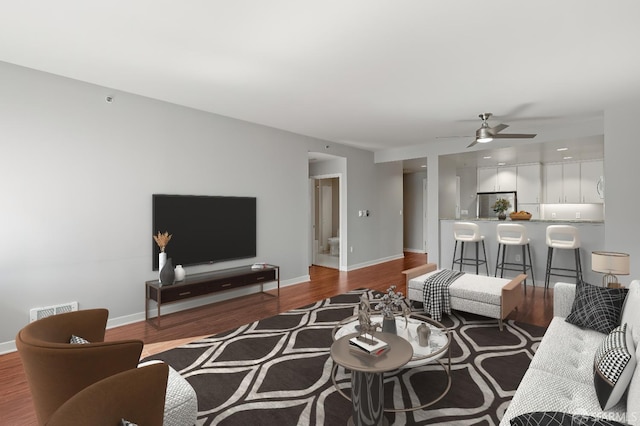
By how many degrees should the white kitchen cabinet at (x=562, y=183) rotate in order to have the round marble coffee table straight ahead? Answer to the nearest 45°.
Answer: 0° — it already faces it

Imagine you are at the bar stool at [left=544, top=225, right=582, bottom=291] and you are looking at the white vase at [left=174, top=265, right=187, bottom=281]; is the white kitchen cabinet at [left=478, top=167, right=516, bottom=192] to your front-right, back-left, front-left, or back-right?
back-right

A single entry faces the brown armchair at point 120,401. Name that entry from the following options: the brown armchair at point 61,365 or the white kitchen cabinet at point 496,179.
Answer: the white kitchen cabinet

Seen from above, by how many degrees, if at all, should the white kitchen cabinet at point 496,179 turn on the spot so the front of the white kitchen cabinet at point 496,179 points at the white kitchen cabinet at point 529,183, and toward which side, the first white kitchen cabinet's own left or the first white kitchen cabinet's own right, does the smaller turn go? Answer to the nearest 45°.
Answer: approximately 90° to the first white kitchen cabinet's own left

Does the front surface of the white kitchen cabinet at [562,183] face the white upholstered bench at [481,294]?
yes

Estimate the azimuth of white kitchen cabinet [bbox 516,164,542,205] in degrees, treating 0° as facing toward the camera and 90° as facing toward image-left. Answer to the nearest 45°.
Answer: approximately 0°

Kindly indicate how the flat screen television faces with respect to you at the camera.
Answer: facing the viewer and to the right of the viewer

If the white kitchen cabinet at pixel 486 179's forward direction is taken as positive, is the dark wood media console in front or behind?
in front

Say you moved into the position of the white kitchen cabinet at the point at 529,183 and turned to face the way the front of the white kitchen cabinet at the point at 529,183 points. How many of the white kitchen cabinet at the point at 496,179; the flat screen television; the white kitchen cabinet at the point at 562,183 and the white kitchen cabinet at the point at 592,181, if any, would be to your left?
2

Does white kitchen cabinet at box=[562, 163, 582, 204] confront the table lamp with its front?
yes

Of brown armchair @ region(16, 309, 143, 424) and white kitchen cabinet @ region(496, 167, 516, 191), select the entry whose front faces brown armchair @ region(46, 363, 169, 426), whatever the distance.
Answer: the white kitchen cabinet

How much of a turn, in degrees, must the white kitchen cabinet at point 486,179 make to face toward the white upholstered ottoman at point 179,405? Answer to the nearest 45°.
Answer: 0° — it already faces it

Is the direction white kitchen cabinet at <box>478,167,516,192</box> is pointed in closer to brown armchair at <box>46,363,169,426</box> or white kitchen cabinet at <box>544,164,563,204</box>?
the brown armchair

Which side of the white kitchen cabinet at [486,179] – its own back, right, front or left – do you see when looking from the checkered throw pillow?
front

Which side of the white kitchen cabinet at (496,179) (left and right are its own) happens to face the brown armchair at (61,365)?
front

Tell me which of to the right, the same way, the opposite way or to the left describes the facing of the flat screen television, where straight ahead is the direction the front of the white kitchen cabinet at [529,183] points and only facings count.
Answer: to the left
